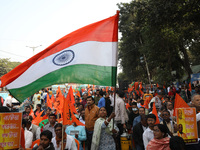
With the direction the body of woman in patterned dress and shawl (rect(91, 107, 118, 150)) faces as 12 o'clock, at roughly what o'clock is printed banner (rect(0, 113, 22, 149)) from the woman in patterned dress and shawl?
The printed banner is roughly at 3 o'clock from the woman in patterned dress and shawl.

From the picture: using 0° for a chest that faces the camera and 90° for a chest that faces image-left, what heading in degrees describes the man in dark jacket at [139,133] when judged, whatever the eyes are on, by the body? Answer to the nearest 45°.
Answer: approximately 315°

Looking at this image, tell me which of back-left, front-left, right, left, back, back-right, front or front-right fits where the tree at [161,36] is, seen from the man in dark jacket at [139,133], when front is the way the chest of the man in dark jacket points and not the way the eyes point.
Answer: back-left

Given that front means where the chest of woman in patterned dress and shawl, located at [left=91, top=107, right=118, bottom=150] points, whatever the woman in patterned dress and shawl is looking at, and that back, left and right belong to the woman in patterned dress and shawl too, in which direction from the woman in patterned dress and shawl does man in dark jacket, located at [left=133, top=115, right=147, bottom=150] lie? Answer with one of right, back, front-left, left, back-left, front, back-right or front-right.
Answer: left

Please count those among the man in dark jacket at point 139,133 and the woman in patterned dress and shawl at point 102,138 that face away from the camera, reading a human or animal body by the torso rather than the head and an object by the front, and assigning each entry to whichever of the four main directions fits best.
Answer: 0

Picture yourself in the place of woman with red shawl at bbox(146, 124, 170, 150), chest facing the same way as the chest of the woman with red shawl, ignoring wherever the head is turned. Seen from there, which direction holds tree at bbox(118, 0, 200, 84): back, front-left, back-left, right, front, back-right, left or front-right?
back-right

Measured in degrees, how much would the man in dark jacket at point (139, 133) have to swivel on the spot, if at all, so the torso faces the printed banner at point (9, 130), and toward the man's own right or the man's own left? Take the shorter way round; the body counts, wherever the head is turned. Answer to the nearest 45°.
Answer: approximately 90° to the man's own right

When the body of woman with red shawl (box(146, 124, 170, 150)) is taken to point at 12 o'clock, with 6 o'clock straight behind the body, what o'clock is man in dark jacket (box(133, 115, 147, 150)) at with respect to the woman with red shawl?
The man in dark jacket is roughly at 4 o'clock from the woman with red shawl.

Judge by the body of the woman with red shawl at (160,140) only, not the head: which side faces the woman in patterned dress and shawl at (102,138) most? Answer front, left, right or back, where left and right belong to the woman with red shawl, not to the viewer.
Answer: right
